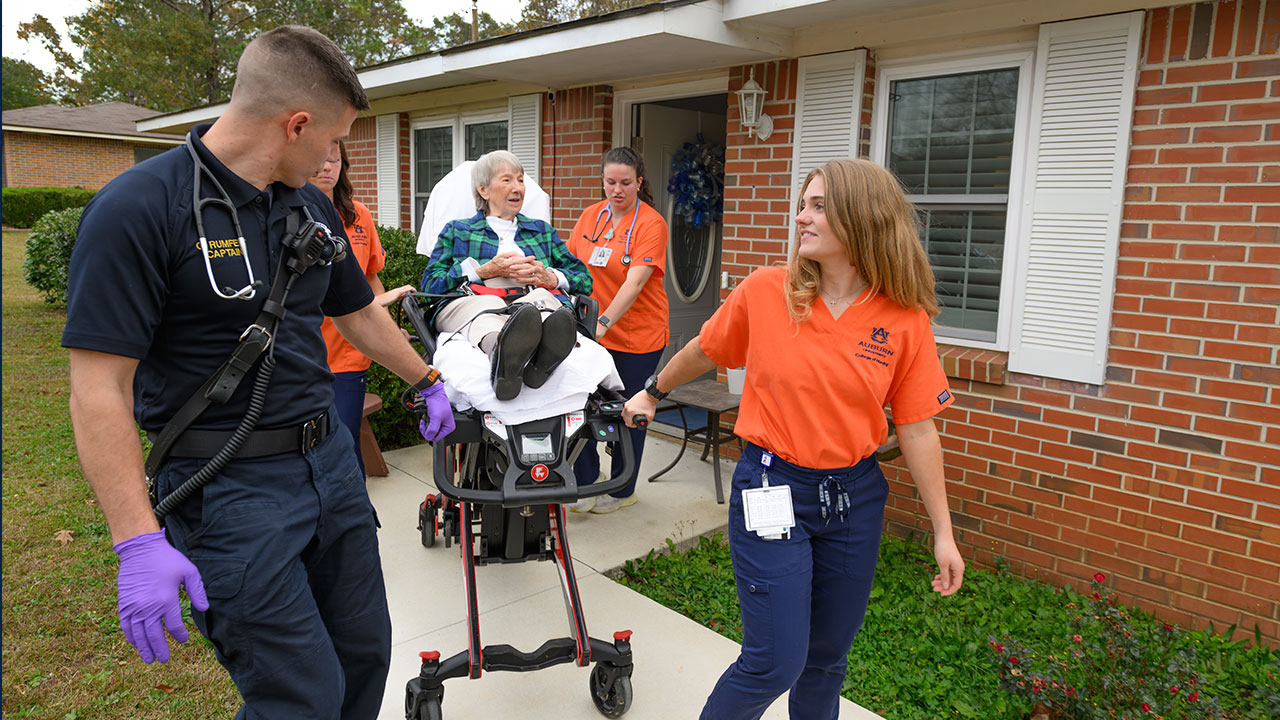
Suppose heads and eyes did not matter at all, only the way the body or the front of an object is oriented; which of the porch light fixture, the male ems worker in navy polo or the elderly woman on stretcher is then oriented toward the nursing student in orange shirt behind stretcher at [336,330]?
the porch light fixture

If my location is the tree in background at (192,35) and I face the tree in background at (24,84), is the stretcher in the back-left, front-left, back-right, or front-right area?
back-left

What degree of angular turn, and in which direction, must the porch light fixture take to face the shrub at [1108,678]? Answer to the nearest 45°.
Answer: approximately 90° to its left

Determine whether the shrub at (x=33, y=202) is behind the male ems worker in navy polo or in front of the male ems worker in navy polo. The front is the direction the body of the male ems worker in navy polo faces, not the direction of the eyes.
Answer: behind

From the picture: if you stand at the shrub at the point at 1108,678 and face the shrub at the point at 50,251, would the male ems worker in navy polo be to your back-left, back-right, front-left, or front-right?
front-left

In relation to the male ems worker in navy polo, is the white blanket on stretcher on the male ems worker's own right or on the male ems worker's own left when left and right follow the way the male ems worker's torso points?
on the male ems worker's own left

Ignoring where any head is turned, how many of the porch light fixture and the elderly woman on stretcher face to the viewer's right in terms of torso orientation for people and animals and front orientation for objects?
0

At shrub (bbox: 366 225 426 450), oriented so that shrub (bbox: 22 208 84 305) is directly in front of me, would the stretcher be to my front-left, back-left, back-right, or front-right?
back-left

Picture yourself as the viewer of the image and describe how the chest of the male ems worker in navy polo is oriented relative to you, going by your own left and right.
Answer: facing the viewer and to the right of the viewer

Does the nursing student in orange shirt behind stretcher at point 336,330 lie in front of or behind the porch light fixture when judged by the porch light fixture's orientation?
in front

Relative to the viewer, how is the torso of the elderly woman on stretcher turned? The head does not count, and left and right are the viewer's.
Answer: facing the viewer

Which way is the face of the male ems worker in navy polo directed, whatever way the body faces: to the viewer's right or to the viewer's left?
to the viewer's right

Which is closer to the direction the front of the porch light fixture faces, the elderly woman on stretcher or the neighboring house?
the elderly woman on stretcher

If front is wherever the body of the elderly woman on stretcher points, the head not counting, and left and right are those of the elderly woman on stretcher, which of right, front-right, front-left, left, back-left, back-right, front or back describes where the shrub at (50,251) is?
back-right

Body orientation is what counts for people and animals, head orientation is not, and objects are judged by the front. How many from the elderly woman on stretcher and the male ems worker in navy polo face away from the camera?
0
